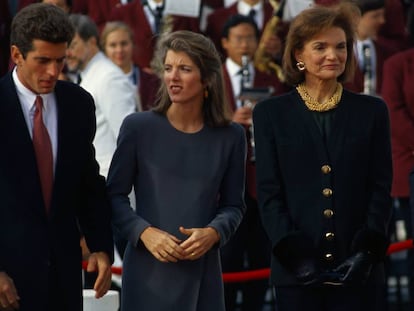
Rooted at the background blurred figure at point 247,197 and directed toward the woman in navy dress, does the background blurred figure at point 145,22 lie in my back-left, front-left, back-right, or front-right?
back-right

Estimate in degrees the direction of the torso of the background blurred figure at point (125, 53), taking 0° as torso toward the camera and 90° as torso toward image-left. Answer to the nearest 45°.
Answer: approximately 0°

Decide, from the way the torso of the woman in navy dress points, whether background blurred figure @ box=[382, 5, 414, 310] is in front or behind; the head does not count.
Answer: behind

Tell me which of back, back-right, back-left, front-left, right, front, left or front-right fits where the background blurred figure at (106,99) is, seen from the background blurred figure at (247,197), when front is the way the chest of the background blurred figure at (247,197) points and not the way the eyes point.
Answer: right

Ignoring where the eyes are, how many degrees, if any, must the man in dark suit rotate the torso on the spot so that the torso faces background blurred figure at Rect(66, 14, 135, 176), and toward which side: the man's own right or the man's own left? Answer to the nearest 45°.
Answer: approximately 180°
